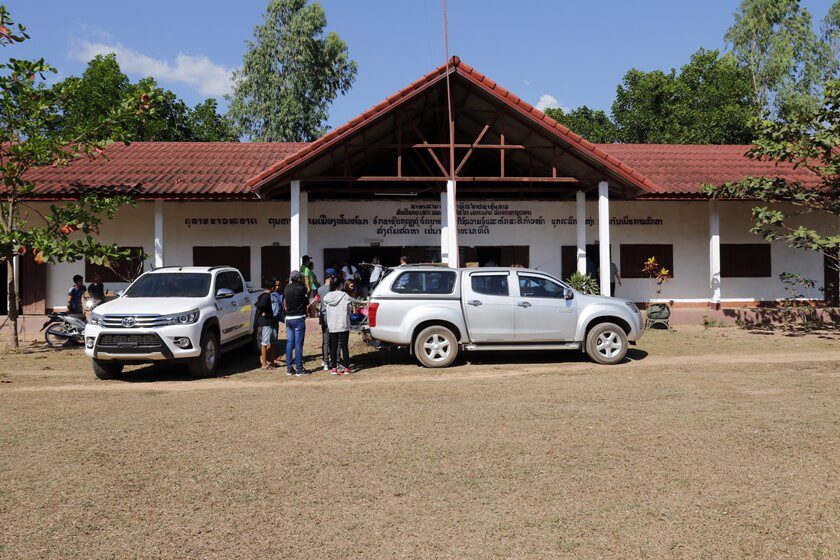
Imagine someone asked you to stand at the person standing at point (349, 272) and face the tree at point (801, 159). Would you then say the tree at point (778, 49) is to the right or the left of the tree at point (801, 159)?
left

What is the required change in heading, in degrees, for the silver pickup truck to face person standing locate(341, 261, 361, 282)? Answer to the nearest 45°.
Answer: approximately 135° to its left

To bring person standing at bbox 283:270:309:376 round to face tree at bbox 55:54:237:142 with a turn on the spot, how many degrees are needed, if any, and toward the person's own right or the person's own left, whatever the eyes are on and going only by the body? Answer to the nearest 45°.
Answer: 0° — they already face it

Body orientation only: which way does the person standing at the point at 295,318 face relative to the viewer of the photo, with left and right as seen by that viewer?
facing away from the viewer

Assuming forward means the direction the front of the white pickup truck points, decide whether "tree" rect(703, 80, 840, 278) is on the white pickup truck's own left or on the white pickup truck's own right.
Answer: on the white pickup truck's own left

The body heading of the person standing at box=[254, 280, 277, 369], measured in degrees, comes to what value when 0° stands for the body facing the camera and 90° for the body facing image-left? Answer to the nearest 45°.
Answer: approximately 270°

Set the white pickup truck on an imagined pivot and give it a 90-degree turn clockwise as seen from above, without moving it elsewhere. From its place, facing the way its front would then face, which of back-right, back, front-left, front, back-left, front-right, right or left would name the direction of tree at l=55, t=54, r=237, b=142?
front-right

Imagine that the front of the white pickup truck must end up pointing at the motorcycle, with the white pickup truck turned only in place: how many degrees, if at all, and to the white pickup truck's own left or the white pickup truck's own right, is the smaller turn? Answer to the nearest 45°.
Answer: approximately 90° to the white pickup truck's own right

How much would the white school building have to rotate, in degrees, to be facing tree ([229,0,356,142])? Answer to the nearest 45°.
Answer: approximately 135° to its right
